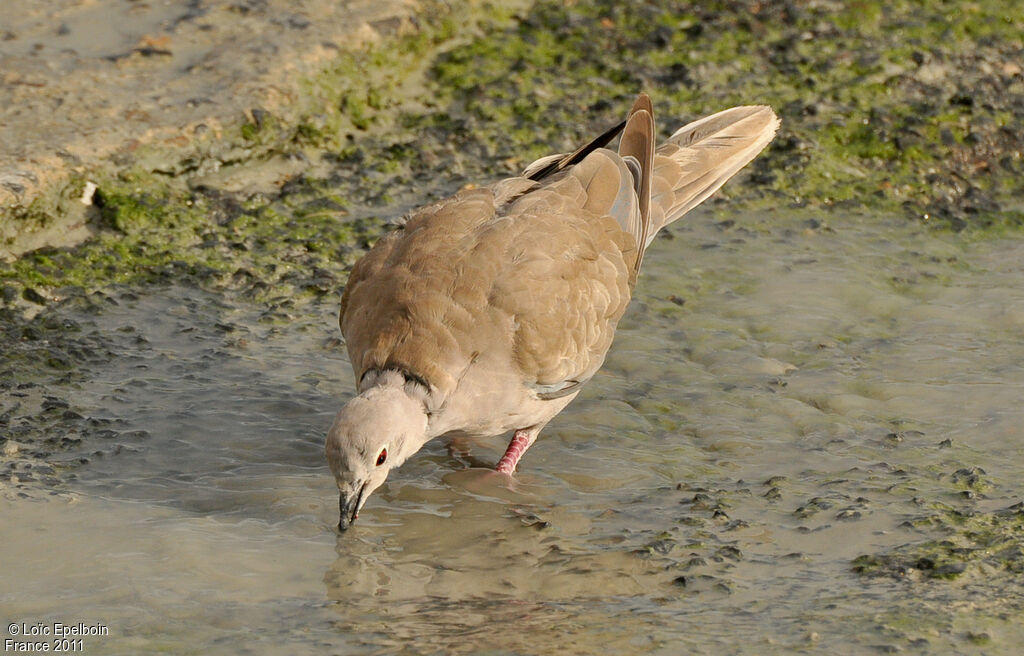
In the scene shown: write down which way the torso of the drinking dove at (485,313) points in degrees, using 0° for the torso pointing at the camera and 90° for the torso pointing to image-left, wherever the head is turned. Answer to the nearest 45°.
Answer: approximately 45°
